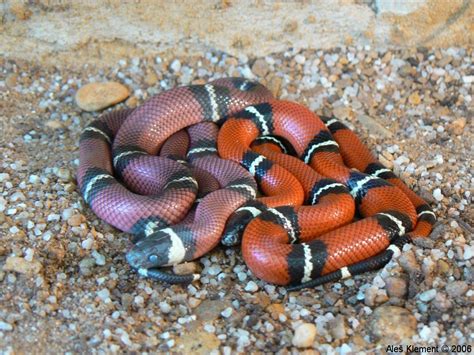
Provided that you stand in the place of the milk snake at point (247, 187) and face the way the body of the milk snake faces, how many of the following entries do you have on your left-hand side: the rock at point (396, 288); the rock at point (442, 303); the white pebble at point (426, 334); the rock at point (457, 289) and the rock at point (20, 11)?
4

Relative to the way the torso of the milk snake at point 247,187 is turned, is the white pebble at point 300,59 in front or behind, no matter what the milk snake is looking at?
behind

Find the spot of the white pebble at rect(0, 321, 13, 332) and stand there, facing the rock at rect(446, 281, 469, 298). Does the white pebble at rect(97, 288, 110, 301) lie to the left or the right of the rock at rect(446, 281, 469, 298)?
left

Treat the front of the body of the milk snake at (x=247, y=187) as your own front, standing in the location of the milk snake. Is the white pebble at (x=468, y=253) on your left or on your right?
on your left

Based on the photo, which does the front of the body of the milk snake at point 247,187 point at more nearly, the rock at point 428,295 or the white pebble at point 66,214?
the white pebble

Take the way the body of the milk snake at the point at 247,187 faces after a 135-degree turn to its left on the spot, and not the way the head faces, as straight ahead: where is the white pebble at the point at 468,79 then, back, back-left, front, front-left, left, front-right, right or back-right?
front-left

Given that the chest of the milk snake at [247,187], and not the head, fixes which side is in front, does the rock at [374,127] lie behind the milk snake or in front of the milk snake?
behind

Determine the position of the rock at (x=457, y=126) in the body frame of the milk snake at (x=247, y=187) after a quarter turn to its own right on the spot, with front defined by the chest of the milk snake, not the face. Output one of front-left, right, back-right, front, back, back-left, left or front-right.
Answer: right
